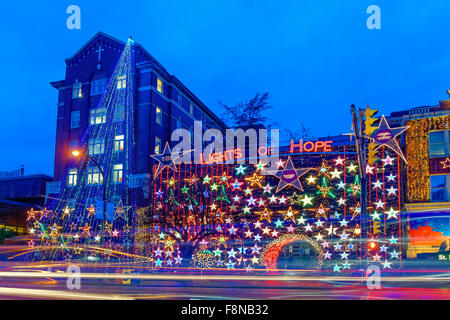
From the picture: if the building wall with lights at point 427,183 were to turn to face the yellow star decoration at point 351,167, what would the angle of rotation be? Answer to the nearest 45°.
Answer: approximately 45° to its right

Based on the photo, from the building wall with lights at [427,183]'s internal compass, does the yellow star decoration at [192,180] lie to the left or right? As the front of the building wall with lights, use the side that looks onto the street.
on its right

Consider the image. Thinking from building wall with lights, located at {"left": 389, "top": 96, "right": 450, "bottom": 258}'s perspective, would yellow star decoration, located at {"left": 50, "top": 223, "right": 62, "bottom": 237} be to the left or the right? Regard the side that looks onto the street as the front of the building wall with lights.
on its right

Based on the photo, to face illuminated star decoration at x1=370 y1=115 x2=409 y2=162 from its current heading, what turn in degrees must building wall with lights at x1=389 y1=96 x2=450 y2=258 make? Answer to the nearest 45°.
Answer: approximately 45° to its right

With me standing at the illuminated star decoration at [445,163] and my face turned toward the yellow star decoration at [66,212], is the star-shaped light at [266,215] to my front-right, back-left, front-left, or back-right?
front-left

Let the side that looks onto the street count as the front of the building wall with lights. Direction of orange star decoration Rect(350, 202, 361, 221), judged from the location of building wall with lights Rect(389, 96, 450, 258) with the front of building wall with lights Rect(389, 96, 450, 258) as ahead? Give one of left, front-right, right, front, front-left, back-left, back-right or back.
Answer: front-right

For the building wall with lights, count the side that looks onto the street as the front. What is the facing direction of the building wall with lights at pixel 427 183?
toward the camera

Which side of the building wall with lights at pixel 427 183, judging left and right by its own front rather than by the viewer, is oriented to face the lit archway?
right

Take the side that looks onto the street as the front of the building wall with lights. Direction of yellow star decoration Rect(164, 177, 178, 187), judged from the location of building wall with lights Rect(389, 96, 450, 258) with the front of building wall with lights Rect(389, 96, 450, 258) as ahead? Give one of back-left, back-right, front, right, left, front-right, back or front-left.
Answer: right

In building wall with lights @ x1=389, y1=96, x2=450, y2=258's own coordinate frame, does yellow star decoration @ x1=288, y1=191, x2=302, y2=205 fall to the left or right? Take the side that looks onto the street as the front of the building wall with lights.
on its right

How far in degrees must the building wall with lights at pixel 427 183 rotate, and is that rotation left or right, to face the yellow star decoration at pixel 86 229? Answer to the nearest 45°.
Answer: approximately 90° to its right

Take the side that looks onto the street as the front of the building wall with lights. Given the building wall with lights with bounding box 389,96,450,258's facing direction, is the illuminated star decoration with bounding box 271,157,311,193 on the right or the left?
on its right

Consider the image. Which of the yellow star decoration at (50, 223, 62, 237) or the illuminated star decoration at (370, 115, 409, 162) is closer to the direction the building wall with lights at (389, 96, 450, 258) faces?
the illuminated star decoration
